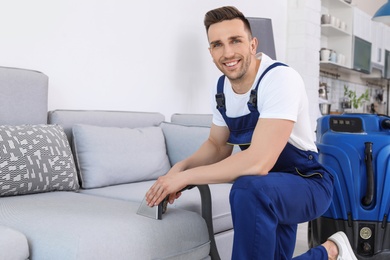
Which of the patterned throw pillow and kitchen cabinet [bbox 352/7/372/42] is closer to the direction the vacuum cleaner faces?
the patterned throw pillow

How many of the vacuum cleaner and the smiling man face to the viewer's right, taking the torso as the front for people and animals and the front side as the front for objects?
0

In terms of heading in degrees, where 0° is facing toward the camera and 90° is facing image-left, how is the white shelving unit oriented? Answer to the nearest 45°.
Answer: approximately 45°

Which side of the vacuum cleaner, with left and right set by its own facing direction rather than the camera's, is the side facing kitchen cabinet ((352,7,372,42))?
back

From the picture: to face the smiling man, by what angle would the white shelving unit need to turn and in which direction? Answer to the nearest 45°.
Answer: approximately 45° to its left

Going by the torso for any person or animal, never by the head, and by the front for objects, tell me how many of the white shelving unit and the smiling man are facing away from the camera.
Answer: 0

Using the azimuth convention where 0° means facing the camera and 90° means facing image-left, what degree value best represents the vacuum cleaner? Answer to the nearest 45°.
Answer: approximately 0°

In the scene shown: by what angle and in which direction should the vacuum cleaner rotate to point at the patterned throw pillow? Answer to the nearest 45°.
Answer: approximately 45° to its right

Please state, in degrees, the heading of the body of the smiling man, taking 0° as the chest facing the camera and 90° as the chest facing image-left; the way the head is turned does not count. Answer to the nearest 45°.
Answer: approximately 45°

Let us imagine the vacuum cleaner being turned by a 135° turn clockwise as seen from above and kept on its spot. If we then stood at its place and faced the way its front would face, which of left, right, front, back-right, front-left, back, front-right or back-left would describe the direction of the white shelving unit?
front-right

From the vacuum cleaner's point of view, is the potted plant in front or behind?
behind
